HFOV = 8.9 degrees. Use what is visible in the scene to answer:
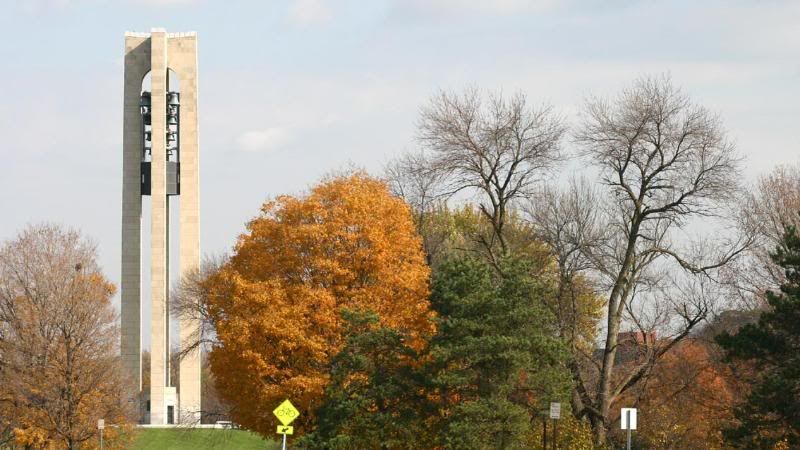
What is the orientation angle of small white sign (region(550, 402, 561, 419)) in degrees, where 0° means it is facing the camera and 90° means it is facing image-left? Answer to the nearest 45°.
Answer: approximately 0°

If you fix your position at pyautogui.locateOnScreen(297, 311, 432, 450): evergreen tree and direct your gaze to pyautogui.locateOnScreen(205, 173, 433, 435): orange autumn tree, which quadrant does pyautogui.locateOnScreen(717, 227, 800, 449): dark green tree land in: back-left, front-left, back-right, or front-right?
back-right
